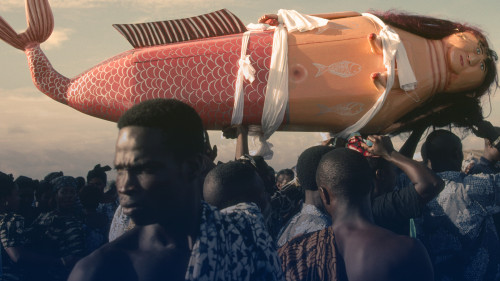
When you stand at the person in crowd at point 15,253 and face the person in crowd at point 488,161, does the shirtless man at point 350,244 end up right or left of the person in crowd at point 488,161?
right

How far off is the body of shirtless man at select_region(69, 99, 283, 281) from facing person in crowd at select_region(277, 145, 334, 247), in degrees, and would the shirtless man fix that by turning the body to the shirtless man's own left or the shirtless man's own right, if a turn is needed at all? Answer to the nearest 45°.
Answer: approximately 180°

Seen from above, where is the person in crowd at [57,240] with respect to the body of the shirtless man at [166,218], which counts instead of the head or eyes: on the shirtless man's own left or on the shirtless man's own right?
on the shirtless man's own right

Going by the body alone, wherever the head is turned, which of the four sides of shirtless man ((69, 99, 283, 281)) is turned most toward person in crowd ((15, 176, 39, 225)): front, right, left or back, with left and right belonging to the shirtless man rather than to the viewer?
right

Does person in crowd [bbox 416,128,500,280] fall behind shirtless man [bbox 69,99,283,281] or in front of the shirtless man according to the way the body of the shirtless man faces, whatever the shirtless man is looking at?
behind

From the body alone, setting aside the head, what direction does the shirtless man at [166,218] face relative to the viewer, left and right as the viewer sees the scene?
facing the viewer and to the left of the viewer

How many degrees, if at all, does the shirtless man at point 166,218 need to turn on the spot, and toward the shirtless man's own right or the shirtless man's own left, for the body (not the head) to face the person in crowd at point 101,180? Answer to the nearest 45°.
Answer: approximately 135° to the shirtless man's own right

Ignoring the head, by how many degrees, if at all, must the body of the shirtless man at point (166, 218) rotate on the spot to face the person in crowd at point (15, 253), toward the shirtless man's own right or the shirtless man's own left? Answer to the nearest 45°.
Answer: approximately 90° to the shirtless man's own right

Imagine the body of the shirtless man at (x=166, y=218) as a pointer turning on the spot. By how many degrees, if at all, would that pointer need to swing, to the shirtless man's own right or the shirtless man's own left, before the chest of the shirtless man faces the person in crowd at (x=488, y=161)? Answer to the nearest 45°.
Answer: approximately 180°

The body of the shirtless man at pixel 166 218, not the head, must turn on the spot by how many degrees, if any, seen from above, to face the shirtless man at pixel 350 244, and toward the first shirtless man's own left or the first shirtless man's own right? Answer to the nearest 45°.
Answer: approximately 135° to the first shirtless man's own left

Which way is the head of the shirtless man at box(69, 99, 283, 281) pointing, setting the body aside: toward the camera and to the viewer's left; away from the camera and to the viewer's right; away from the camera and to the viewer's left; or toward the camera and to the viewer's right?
toward the camera and to the viewer's left

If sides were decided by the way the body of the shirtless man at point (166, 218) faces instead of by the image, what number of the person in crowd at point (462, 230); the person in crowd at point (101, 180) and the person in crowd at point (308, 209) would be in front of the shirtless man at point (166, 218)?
0

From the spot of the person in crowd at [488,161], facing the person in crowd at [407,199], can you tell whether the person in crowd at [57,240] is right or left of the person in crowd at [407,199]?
right

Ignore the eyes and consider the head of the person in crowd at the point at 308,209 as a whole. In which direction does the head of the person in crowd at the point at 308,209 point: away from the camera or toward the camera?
away from the camera
